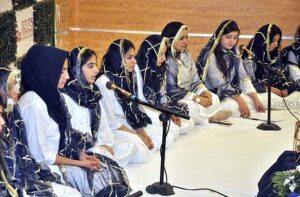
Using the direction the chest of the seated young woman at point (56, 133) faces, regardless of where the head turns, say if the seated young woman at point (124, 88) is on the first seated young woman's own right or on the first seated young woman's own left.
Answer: on the first seated young woman's own left

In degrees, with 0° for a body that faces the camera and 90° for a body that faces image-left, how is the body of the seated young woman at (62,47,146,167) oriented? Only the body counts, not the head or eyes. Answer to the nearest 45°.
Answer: approximately 315°

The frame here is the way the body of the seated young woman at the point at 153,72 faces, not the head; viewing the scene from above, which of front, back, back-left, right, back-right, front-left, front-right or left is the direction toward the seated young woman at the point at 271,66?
front-left

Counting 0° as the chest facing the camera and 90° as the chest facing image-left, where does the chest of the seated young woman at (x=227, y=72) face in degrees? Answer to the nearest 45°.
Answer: approximately 315°

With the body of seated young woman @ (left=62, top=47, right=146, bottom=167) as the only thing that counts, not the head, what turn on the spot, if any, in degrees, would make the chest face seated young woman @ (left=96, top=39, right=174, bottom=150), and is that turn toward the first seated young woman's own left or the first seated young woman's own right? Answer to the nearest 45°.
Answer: approximately 90° to the first seated young woman's own left

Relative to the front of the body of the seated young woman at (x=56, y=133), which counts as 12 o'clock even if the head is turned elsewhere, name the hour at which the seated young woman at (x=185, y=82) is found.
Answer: the seated young woman at (x=185, y=82) is roughly at 10 o'clock from the seated young woman at (x=56, y=133).
